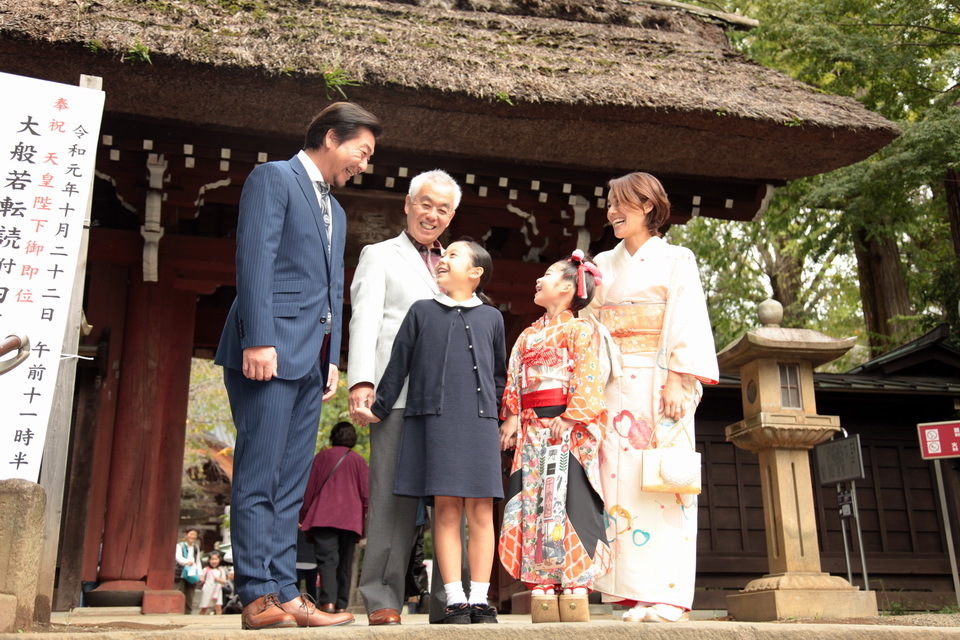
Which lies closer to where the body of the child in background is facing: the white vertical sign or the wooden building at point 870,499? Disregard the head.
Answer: the white vertical sign

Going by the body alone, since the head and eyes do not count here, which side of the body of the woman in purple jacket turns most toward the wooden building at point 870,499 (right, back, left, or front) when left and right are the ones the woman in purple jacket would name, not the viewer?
right

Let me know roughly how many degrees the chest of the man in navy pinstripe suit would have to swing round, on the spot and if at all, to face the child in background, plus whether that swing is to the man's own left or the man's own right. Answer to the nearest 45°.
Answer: approximately 135° to the man's own left

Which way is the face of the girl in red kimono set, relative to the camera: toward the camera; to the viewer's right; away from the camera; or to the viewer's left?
to the viewer's left

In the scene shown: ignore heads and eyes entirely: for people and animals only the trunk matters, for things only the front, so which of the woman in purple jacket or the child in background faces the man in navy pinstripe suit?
the child in background

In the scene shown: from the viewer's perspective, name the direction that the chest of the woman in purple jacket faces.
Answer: away from the camera

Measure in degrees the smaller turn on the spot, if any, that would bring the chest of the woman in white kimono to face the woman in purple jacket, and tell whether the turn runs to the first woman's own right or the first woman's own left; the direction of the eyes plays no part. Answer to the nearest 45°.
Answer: approximately 90° to the first woman's own right

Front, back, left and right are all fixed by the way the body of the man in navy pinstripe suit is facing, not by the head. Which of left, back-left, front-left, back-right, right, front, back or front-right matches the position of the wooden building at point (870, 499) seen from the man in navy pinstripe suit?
left

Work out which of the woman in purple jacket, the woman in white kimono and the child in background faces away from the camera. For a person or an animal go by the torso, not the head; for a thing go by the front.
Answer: the woman in purple jacket
